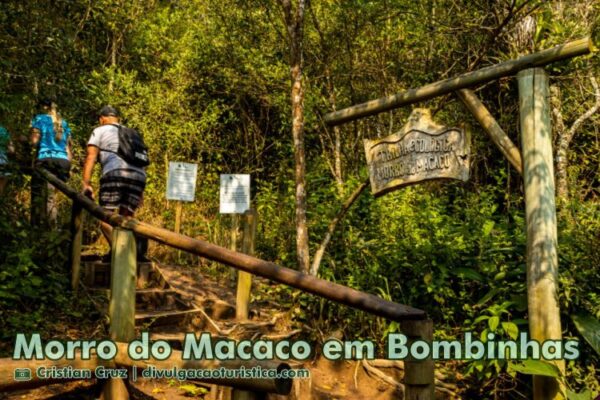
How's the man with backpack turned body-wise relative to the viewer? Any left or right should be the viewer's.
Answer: facing away from the viewer and to the left of the viewer

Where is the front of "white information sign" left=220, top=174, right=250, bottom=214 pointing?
toward the camera

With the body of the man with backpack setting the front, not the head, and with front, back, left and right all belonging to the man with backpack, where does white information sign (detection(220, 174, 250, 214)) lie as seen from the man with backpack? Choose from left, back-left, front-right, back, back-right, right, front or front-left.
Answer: right

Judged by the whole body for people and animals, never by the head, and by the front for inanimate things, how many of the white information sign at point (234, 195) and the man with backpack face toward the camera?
1

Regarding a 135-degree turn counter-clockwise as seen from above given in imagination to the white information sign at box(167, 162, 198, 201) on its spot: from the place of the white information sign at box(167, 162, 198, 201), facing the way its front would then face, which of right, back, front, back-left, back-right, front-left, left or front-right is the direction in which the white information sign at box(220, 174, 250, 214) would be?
right

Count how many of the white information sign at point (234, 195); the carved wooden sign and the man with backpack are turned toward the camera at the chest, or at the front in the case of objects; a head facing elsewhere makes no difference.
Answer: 2

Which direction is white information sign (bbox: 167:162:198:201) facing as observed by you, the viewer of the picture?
facing the viewer

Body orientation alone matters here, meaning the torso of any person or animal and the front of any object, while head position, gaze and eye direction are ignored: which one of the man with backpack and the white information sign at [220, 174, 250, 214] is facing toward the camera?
the white information sign

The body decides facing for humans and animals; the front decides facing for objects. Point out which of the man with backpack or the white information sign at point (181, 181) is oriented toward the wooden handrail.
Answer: the white information sign

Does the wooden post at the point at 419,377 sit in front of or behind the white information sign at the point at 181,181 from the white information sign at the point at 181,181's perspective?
in front

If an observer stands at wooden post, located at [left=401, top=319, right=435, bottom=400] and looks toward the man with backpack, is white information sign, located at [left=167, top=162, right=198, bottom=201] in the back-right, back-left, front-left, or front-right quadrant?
front-right
